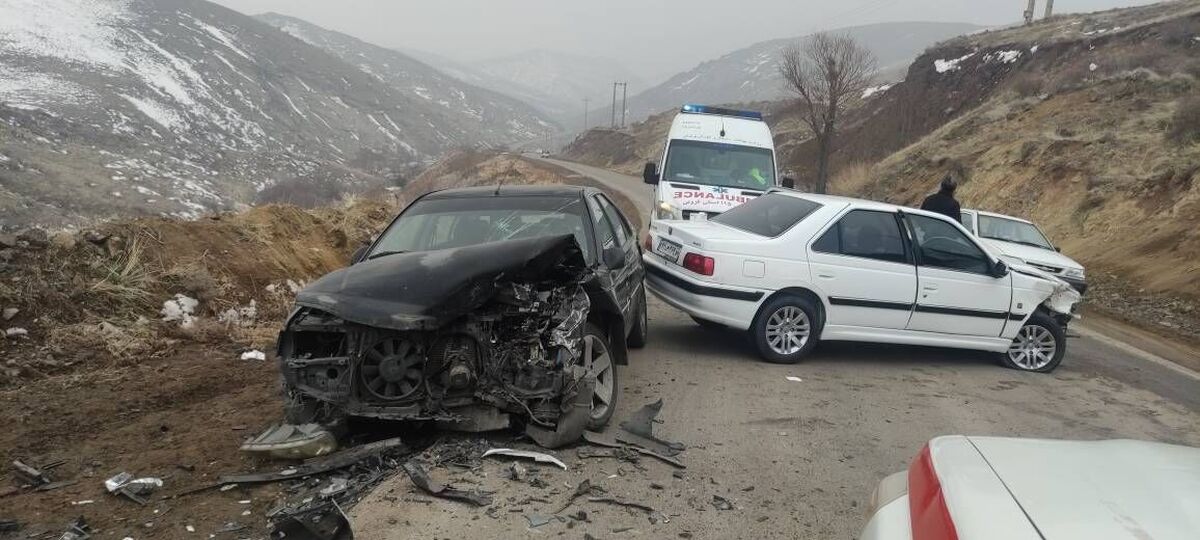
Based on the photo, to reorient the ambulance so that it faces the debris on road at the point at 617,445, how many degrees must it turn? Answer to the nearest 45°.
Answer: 0° — it already faces it

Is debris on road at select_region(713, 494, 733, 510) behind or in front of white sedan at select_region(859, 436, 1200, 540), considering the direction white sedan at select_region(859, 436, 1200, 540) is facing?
behind

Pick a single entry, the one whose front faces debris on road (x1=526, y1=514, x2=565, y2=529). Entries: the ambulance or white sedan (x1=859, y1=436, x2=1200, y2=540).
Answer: the ambulance

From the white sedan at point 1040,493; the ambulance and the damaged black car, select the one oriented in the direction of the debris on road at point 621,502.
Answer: the ambulance

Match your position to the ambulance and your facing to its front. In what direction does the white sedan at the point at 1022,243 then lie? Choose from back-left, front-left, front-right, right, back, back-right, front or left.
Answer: left

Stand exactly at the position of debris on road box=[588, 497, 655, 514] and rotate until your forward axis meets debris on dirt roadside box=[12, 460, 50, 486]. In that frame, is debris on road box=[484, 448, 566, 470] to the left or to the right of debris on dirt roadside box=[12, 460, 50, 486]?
right

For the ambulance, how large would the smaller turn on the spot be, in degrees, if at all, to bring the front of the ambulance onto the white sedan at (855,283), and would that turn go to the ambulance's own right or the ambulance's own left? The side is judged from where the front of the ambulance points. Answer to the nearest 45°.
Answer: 0° — it already faces it

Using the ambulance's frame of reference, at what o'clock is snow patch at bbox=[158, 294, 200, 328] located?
The snow patch is roughly at 1 o'clock from the ambulance.

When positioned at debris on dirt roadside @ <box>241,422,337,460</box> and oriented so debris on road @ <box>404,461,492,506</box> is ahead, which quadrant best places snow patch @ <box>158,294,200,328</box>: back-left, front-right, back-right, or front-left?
back-left

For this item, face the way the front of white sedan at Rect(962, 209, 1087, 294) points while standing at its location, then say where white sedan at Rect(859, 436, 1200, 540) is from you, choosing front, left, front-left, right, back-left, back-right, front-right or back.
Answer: front-right

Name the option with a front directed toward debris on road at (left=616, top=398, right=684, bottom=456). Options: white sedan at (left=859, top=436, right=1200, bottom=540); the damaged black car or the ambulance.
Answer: the ambulance
